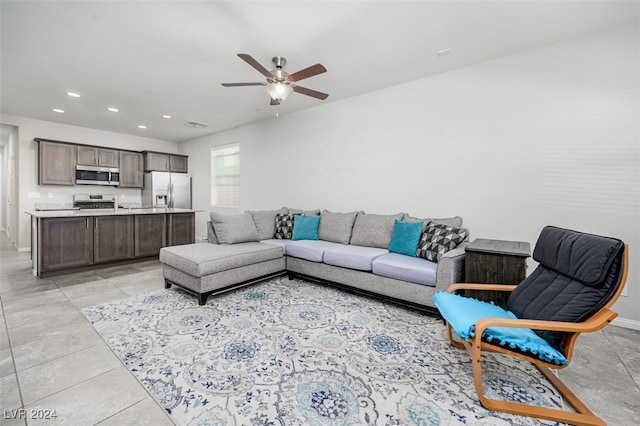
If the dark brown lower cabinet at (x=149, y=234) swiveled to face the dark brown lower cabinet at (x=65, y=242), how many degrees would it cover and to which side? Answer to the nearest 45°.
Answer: approximately 45° to its right

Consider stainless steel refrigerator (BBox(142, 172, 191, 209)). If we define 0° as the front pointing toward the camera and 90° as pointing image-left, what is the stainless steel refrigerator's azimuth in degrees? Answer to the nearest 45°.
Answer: approximately 0°

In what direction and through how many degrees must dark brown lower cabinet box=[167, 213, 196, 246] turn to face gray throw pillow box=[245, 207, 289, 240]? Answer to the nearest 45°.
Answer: approximately 45° to its left

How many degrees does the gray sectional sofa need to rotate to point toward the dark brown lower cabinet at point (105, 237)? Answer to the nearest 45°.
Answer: approximately 45° to its right
